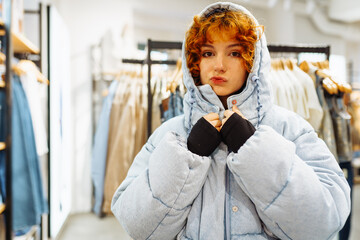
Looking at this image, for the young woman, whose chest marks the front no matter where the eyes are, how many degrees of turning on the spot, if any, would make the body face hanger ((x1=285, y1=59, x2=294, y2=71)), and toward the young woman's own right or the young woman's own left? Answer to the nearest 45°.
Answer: approximately 180°

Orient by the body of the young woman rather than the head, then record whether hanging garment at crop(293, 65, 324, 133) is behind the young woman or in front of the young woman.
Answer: behind

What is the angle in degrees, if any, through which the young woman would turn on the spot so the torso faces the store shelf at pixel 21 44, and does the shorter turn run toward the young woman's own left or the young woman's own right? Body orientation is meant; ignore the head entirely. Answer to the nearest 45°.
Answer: approximately 135° to the young woman's own right

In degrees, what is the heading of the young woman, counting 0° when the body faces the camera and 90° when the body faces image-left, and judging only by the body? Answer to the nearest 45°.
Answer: approximately 0°

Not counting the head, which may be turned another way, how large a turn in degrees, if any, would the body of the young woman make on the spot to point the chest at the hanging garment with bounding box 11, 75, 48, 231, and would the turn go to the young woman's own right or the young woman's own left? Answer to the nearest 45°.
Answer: approximately 135° to the young woman's own right
